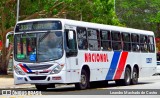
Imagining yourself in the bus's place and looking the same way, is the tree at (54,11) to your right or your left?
on your right

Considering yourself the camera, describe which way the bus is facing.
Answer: facing the viewer and to the left of the viewer
